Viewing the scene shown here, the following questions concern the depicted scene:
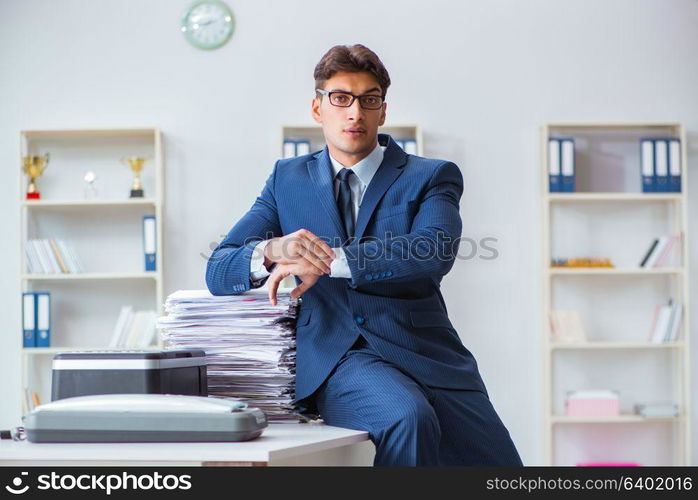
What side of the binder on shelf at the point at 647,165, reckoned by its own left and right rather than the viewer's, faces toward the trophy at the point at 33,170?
right

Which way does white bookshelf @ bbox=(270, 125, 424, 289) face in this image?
toward the camera

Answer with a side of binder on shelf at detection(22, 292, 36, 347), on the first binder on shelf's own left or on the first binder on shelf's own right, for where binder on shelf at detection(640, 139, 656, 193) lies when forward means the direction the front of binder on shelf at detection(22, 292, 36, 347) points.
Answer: on the first binder on shelf's own left

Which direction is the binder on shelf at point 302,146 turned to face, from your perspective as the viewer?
facing the viewer

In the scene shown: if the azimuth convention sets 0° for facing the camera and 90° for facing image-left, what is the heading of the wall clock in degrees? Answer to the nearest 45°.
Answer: approximately 0°

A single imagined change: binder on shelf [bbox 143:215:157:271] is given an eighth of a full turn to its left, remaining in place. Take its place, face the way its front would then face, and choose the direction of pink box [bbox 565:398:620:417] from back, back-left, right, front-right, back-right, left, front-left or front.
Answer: front-left

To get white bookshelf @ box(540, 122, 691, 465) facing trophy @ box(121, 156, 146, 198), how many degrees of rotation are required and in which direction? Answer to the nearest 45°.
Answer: approximately 90° to its right

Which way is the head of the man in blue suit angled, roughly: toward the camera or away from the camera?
toward the camera

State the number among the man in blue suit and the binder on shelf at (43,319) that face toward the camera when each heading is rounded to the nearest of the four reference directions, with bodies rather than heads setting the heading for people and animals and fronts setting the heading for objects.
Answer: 2

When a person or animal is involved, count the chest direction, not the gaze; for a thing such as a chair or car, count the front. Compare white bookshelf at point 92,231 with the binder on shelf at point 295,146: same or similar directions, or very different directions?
same or similar directions

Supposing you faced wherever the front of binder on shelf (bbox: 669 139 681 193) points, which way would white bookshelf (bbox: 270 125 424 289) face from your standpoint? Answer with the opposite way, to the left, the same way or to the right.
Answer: the same way

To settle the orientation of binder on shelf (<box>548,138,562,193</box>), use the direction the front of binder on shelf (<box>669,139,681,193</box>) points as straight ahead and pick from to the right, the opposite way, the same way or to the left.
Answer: the same way

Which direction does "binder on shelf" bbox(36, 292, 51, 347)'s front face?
toward the camera

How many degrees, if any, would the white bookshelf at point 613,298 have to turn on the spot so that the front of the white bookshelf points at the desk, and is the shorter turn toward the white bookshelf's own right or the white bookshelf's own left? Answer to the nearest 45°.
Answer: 0° — it already faces it

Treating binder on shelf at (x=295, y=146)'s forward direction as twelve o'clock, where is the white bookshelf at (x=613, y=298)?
The white bookshelf is roughly at 9 o'clock from the binder on shelf.
